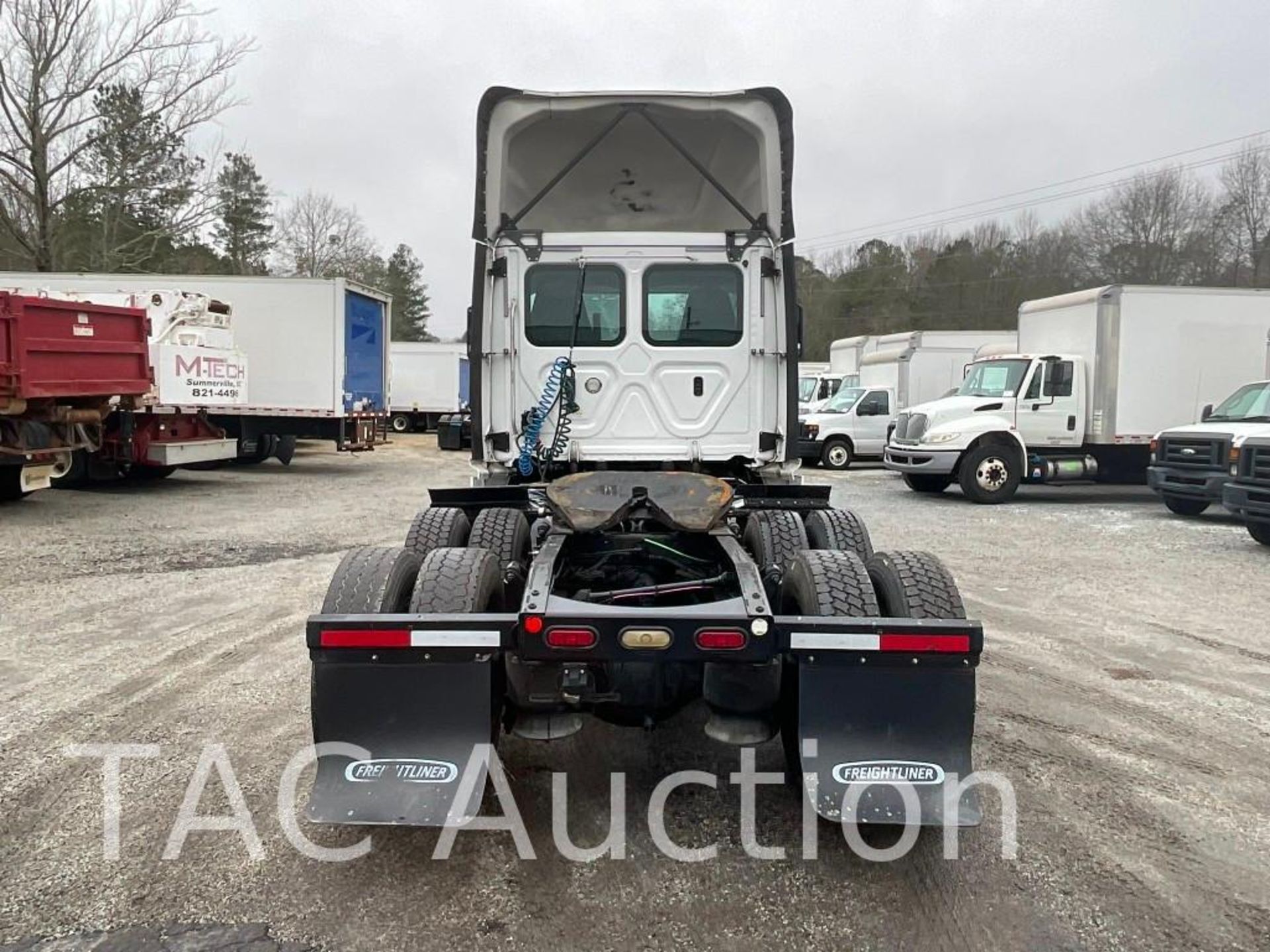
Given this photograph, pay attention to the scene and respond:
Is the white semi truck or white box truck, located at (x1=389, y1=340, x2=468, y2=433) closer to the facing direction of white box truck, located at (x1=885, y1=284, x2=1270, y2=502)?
the white semi truck

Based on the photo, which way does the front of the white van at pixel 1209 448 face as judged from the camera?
facing the viewer and to the left of the viewer

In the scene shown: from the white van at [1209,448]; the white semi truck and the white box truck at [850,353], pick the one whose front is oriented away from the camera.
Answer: the white semi truck

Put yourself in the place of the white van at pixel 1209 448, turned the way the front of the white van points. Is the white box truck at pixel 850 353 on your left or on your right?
on your right

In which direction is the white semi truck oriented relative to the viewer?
away from the camera

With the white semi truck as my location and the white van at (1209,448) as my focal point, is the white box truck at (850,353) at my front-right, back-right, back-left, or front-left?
front-left

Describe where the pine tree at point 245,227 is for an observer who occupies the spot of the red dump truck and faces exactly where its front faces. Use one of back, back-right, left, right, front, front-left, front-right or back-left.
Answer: front-right

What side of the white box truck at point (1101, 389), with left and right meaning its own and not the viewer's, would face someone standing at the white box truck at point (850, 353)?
right

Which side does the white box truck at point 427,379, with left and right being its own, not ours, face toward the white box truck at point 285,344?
left

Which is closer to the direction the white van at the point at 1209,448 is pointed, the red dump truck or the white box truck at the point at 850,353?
the red dump truck
